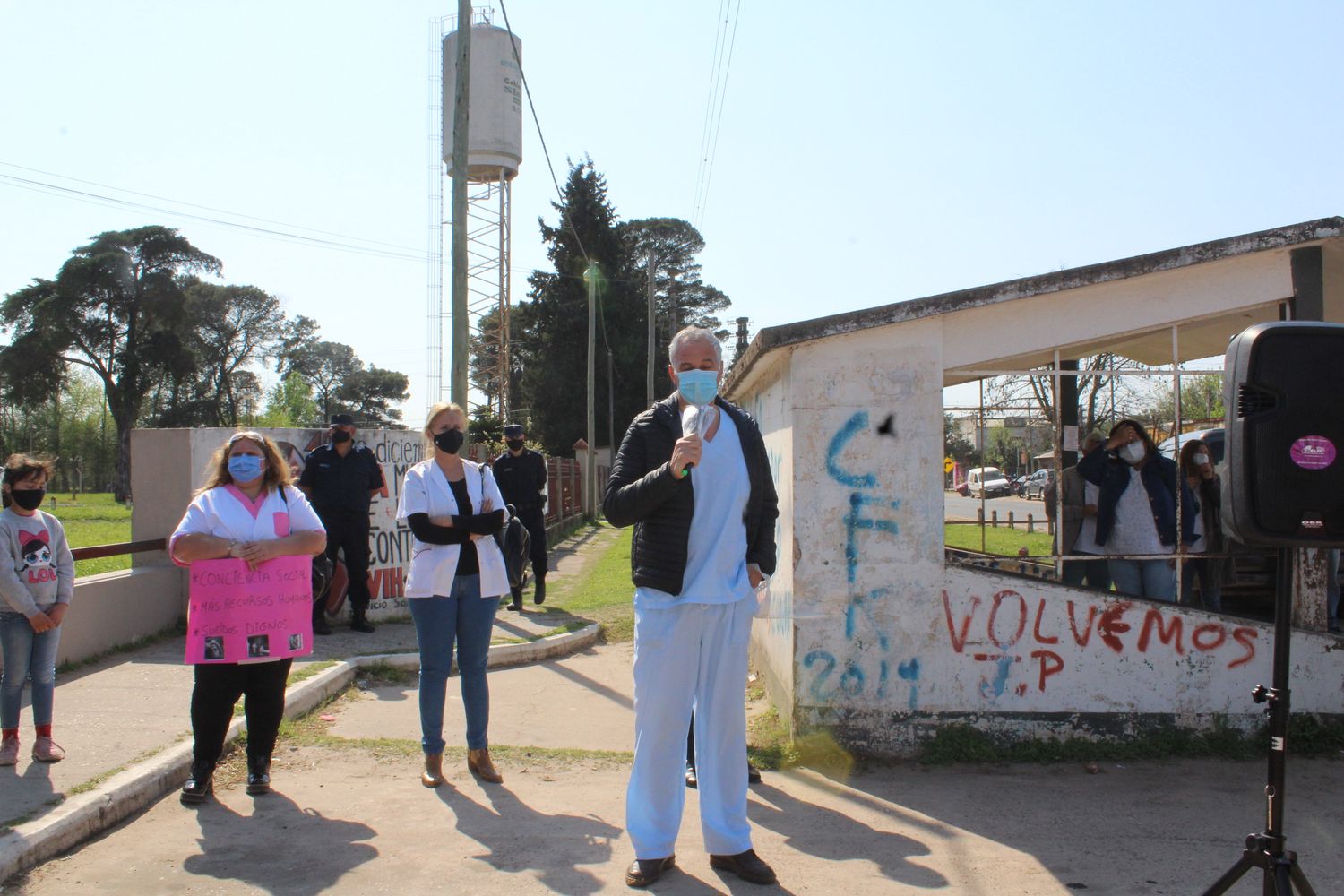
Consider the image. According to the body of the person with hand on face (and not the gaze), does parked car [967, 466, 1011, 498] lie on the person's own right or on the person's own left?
on the person's own right

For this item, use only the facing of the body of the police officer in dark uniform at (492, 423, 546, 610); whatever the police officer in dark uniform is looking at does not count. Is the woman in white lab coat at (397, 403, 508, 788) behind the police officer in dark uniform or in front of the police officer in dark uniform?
in front

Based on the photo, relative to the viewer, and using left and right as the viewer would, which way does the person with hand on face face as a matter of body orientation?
facing the viewer

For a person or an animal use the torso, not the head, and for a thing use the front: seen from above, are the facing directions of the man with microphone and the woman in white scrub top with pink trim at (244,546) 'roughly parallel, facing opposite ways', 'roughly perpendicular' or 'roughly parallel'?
roughly parallel

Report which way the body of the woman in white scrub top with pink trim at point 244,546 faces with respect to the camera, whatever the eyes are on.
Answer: toward the camera

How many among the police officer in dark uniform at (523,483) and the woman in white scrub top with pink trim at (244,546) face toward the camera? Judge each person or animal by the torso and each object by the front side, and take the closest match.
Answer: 2

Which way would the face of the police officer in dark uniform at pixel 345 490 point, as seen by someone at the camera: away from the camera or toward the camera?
toward the camera

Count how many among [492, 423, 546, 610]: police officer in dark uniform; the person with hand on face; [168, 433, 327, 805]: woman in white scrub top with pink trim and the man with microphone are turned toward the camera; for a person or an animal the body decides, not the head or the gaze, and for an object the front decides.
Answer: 4

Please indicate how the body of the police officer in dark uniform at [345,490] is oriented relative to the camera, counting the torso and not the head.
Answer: toward the camera

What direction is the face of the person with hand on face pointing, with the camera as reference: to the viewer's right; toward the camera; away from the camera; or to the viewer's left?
toward the camera

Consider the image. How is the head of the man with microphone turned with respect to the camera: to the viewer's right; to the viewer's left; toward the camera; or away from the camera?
toward the camera

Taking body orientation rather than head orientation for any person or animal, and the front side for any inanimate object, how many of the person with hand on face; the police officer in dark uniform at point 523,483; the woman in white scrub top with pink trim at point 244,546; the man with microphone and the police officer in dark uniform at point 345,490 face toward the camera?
5

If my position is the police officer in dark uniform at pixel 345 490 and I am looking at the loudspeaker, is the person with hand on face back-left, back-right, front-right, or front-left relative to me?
front-left

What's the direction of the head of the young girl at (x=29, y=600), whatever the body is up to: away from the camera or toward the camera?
toward the camera
